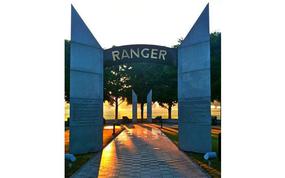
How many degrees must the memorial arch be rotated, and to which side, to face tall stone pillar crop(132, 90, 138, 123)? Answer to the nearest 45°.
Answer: approximately 180°

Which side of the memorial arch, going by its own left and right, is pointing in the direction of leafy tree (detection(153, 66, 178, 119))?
back

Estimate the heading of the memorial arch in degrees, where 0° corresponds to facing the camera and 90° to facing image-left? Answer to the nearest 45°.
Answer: approximately 0°

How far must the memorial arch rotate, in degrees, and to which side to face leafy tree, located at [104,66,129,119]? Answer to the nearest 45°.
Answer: approximately 180°

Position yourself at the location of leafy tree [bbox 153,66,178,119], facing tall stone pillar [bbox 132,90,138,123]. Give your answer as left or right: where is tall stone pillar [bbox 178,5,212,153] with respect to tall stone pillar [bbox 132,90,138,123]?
left

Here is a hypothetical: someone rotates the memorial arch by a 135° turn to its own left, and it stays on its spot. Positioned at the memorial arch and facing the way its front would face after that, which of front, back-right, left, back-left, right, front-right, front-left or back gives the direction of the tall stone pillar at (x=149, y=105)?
front-left
